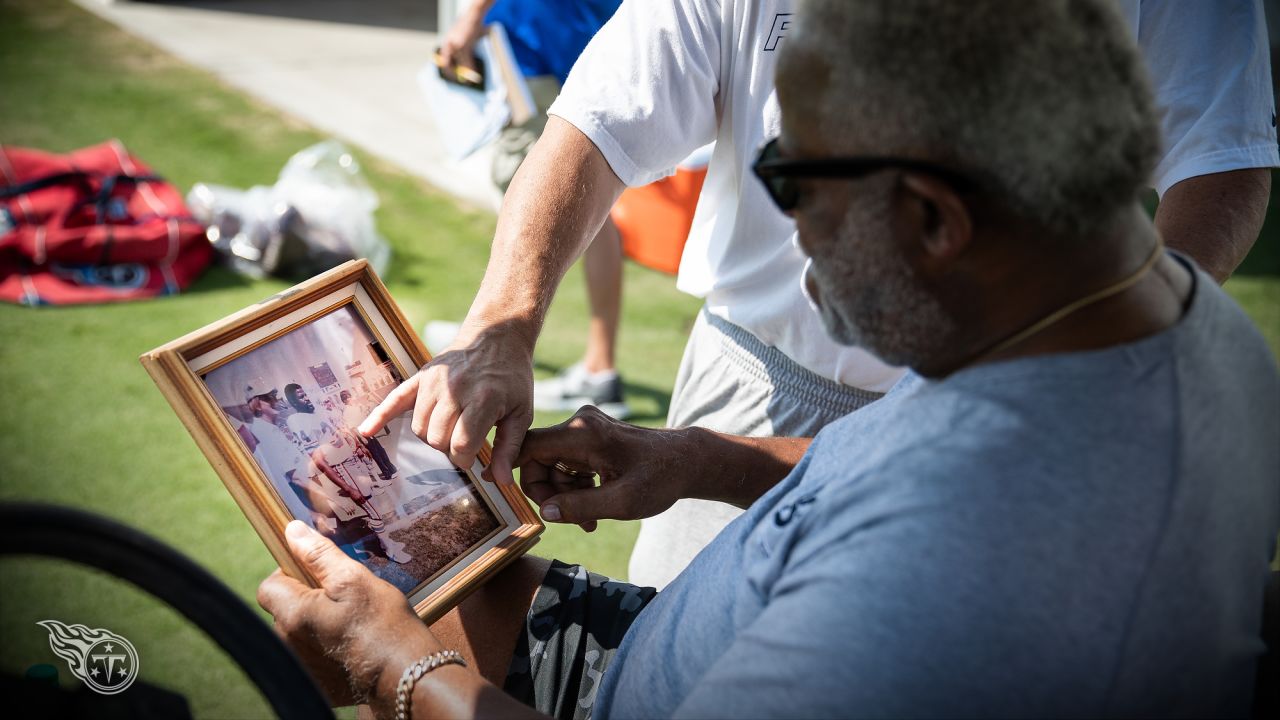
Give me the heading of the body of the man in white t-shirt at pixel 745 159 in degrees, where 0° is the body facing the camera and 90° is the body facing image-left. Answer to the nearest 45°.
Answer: approximately 0°

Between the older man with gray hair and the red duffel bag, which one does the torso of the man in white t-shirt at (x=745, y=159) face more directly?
the older man with gray hair

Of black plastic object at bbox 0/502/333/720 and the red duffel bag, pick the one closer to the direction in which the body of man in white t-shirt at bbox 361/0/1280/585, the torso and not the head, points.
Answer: the black plastic object

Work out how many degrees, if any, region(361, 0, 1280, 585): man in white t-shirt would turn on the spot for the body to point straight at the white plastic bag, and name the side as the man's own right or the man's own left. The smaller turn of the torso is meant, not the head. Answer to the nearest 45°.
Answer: approximately 135° to the man's own right

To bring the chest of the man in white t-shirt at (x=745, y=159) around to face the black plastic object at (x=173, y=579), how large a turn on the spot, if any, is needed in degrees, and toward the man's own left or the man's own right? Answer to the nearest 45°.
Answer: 0° — they already face it

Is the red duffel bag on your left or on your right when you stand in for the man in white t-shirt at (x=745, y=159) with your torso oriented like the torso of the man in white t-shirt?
on your right

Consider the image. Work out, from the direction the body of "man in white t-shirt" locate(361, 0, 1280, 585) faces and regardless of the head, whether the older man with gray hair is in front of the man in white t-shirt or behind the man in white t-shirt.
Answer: in front

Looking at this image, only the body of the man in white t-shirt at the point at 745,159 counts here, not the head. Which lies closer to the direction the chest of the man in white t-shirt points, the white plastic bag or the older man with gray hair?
the older man with gray hair
